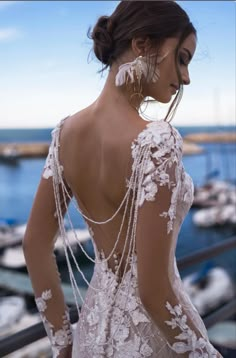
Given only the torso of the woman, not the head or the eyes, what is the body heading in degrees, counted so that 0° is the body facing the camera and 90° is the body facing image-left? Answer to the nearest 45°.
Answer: approximately 225°
